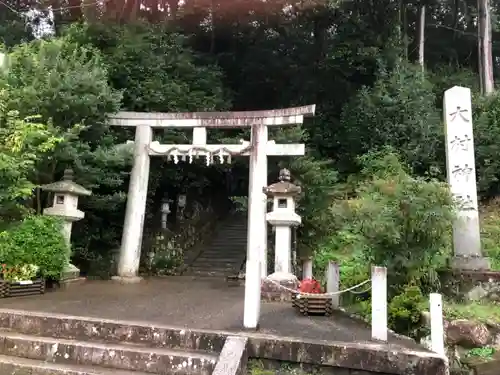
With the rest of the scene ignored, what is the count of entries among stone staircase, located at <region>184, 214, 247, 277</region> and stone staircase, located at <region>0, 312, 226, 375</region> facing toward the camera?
2

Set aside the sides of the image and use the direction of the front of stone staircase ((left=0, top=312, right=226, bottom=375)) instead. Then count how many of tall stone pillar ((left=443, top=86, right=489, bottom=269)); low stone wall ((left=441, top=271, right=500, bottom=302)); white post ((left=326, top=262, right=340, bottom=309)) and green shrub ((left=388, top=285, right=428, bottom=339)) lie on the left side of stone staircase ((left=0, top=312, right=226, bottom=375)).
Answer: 4

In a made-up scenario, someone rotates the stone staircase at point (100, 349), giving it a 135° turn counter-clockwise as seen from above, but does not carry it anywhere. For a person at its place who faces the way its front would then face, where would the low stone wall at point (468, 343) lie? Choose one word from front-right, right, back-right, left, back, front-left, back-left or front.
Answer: front-right

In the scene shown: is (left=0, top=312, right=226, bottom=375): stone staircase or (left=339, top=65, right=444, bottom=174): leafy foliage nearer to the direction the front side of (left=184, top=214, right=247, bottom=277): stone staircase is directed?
the stone staircase

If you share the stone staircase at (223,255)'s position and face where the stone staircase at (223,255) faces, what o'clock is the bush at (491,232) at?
The bush is roughly at 10 o'clock from the stone staircase.

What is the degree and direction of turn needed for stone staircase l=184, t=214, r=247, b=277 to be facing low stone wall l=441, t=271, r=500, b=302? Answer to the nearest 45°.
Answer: approximately 45° to its left

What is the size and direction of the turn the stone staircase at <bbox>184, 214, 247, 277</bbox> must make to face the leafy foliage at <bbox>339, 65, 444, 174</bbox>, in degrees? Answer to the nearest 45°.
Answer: approximately 90° to its left

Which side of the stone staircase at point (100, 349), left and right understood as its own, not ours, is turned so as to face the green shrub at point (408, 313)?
left

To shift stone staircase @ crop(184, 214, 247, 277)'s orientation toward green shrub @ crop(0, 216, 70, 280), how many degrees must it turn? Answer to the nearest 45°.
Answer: approximately 45° to its right

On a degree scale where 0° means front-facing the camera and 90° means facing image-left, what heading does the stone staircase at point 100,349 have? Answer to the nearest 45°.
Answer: approximately 0°

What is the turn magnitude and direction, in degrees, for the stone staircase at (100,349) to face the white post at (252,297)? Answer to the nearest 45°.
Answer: approximately 90° to its left
